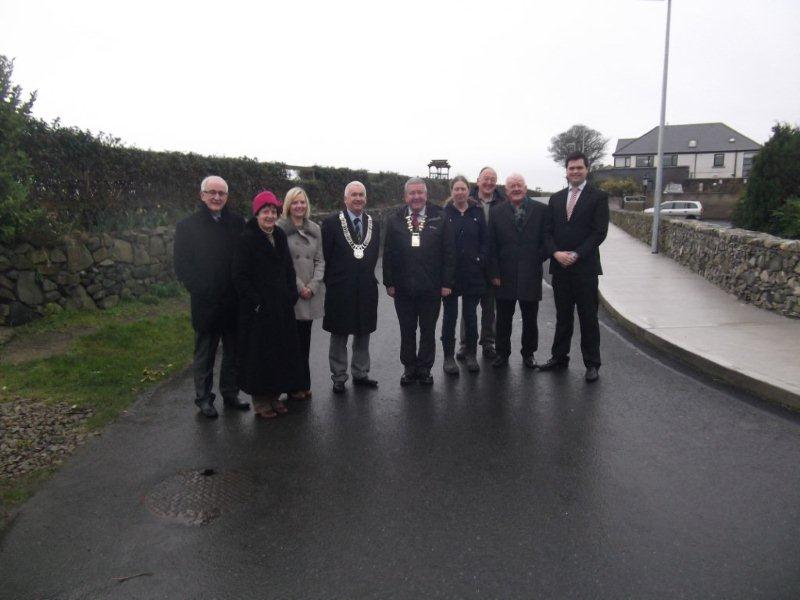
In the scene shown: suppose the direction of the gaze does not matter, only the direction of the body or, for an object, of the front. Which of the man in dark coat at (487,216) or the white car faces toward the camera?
the man in dark coat

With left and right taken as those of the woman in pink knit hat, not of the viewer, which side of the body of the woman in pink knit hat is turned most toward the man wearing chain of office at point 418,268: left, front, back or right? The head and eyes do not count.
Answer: left

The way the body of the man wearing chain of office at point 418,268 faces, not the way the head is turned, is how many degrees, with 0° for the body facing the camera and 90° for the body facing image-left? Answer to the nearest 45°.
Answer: approximately 0°

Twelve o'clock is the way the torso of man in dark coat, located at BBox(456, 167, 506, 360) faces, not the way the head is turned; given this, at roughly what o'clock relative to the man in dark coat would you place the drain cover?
The drain cover is roughly at 1 o'clock from the man in dark coat.

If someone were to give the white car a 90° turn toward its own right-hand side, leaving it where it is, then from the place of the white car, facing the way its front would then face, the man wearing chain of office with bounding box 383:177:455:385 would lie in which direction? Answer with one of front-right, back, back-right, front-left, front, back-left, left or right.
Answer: back

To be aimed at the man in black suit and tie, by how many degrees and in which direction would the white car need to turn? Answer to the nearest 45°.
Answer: approximately 90° to its left

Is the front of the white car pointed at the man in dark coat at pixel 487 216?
no

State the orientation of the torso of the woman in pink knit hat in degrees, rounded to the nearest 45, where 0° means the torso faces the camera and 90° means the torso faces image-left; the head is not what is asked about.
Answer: approximately 315°

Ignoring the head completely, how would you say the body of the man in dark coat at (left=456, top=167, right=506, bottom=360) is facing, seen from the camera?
toward the camera

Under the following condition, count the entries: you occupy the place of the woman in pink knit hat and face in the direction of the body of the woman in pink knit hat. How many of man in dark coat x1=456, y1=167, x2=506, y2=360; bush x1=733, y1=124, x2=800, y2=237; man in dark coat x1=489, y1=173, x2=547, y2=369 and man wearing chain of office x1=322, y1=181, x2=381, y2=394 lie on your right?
0

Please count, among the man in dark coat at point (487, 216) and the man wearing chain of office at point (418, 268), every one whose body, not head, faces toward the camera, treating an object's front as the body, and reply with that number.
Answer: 2

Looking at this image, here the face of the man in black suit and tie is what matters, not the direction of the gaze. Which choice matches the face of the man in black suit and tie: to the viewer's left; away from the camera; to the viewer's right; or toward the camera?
toward the camera

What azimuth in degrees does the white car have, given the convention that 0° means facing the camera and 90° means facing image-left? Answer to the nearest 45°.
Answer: approximately 90°

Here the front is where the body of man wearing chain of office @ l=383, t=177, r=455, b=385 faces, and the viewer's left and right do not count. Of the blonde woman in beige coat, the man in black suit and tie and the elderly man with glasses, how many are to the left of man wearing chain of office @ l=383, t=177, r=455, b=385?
1

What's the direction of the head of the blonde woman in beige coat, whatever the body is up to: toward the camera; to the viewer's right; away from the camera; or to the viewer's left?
toward the camera

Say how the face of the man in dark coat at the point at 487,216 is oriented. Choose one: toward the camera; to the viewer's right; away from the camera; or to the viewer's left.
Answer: toward the camera

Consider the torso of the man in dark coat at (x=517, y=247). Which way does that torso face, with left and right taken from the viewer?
facing the viewer
